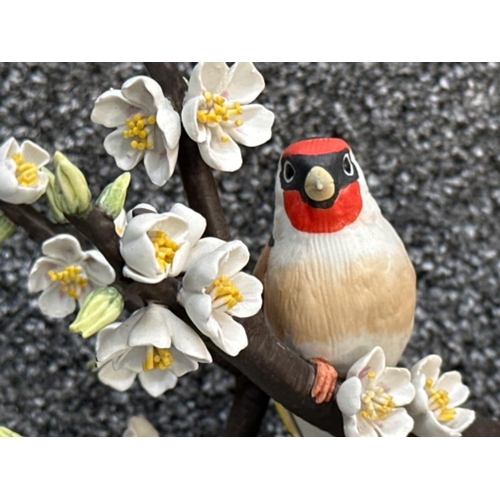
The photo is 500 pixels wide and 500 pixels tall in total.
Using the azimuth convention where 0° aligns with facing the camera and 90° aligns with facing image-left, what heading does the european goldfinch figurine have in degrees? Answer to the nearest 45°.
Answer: approximately 0°
